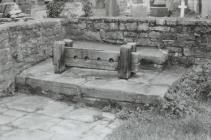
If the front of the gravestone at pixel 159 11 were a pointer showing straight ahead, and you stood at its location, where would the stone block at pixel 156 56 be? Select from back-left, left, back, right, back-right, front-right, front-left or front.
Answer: front

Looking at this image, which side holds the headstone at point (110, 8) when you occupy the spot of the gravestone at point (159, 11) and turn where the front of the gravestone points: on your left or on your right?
on your right

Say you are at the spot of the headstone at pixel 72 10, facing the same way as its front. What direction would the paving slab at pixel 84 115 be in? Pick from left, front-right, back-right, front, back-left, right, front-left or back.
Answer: front

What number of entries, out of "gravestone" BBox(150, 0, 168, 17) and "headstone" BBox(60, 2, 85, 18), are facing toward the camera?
2

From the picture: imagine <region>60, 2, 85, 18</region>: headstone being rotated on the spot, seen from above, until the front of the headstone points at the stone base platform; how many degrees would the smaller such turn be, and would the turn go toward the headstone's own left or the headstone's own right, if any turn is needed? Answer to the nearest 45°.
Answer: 0° — it already faces it

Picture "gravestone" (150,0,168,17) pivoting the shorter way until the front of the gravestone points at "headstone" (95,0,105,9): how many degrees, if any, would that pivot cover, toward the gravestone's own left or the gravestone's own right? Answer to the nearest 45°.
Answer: approximately 90° to the gravestone's own right

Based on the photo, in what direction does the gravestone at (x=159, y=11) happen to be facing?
toward the camera

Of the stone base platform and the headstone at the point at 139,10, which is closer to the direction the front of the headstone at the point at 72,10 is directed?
the stone base platform

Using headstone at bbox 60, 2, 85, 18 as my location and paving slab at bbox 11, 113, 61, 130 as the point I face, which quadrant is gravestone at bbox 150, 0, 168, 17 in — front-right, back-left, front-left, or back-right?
back-left

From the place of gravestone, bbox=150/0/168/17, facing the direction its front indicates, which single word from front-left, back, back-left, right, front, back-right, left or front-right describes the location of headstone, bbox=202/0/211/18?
front-left

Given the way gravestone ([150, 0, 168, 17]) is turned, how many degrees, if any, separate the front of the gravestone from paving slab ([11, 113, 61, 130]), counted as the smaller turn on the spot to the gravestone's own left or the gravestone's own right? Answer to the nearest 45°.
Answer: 0° — it already faces it

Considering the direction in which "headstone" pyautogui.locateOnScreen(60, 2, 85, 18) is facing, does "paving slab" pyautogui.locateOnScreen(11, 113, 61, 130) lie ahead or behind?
ahead

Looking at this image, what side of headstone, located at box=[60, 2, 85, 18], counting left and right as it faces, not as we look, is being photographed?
front

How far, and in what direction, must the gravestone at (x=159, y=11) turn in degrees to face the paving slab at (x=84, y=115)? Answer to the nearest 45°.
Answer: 0° — it already faces it
